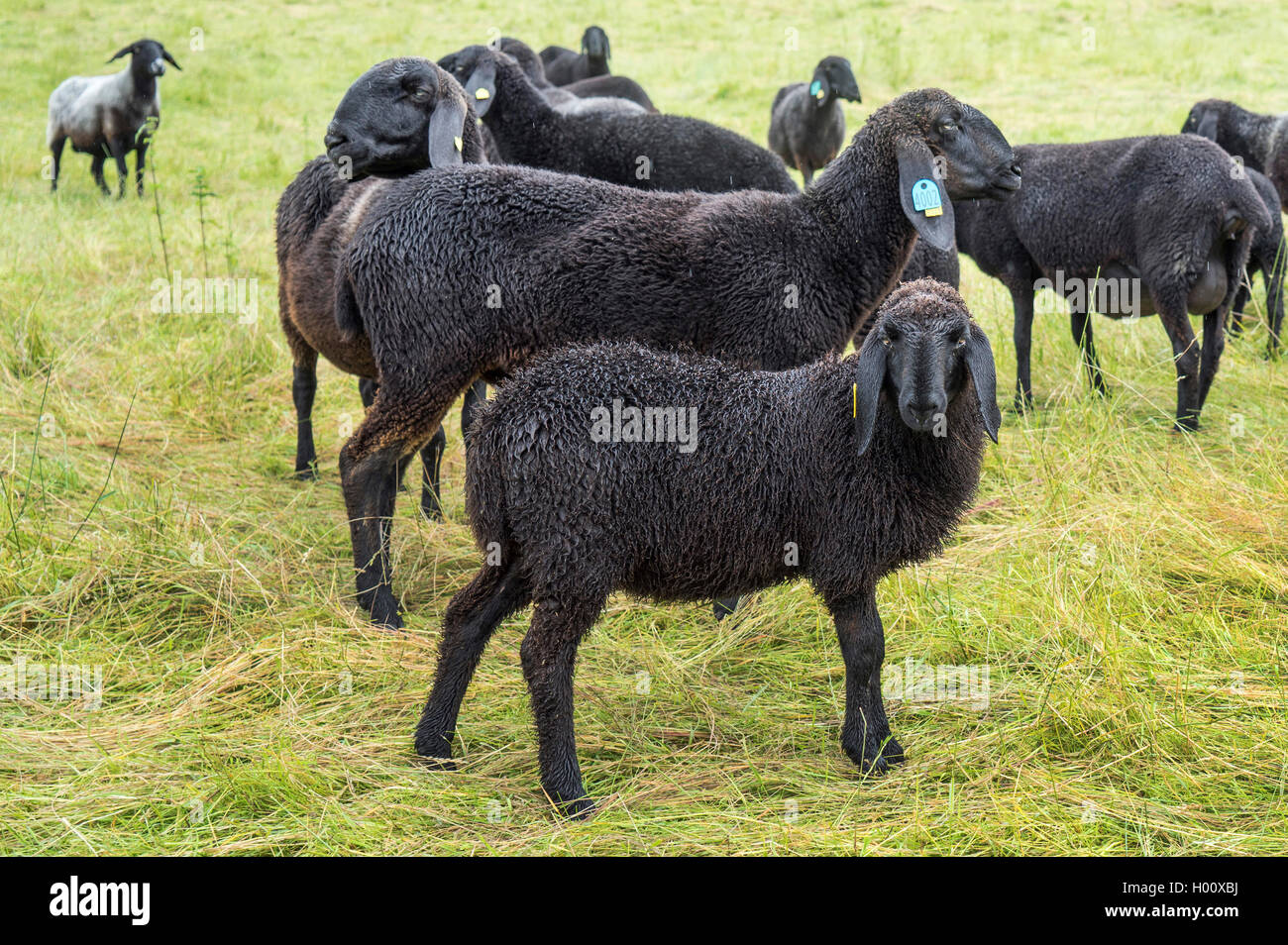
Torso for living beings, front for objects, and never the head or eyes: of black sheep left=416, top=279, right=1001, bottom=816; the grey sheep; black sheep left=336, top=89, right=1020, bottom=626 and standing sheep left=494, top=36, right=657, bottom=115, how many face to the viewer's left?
1

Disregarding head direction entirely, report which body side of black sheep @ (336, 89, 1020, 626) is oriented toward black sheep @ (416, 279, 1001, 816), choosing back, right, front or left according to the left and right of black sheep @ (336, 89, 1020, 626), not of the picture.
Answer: right

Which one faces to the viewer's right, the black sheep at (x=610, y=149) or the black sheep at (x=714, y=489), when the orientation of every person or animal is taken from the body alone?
the black sheep at (x=714, y=489)

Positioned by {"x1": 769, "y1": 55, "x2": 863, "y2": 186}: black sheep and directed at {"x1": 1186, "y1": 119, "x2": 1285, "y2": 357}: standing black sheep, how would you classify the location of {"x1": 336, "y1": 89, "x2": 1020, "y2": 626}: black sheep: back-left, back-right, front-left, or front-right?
front-right

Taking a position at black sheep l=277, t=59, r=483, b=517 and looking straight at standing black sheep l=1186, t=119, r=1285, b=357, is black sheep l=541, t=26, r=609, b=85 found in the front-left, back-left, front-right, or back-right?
front-left

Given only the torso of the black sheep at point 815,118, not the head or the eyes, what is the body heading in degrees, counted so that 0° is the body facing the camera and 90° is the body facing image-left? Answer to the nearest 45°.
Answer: approximately 315°

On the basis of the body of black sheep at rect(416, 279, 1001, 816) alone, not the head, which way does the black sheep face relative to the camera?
to the viewer's right

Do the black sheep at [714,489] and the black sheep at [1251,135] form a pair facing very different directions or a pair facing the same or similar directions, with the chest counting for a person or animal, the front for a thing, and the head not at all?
very different directions

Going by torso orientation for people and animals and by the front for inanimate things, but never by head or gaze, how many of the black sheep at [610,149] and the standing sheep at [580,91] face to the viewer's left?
2

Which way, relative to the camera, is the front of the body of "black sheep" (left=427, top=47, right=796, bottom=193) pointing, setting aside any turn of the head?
to the viewer's left

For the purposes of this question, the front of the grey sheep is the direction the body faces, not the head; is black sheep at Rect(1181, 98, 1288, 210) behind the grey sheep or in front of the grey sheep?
in front

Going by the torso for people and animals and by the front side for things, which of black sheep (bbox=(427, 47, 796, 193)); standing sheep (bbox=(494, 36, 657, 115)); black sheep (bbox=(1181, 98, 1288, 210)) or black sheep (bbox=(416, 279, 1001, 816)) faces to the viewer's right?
black sheep (bbox=(416, 279, 1001, 816))

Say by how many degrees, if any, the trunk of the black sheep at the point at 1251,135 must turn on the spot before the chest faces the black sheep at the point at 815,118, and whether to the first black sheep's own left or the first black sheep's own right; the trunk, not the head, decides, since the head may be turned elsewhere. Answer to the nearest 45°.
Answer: approximately 45° to the first black sheep's own right

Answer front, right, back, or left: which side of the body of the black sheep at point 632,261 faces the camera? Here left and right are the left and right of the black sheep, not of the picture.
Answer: right

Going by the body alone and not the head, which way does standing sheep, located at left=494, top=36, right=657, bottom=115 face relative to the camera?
to the viewer's left

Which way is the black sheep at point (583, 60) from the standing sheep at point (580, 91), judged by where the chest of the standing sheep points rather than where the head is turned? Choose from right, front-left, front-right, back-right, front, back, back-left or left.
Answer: right

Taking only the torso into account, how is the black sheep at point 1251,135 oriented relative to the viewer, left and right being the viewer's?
facing to the left of the viewer
